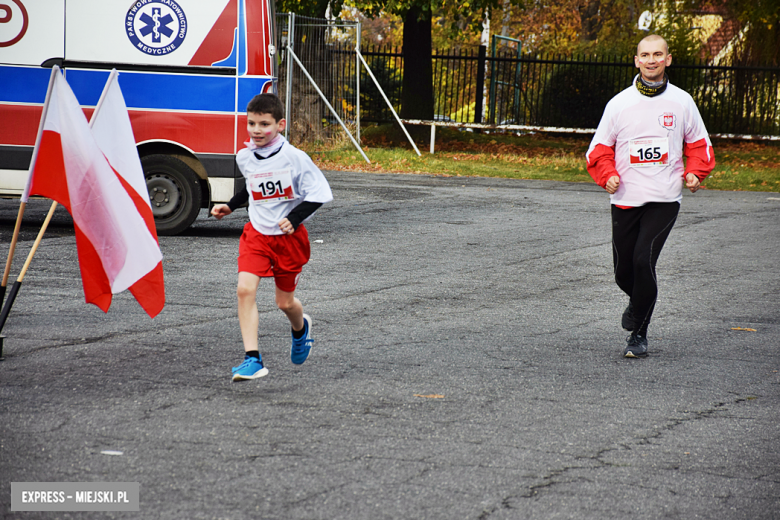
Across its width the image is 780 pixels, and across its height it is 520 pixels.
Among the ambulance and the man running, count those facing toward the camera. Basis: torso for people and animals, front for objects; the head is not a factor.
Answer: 1

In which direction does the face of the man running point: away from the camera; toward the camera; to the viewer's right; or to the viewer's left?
toward the camera

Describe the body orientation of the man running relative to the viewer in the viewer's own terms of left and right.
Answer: facing the viewer

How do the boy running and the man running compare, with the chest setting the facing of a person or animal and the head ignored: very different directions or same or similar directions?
same or similar directions

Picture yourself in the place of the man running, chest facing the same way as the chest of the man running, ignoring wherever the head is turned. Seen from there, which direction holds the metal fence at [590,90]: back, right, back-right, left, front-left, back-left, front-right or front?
back

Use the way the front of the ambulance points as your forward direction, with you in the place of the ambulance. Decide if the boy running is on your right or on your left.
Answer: on your left

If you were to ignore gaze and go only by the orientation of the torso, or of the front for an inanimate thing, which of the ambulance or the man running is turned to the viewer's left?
the ambulance

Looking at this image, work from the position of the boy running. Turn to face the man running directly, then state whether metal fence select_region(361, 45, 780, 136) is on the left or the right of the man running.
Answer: left

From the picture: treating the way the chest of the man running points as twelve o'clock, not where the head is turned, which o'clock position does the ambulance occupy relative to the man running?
The ambulance is roughly at 4 o'clock from the man running.

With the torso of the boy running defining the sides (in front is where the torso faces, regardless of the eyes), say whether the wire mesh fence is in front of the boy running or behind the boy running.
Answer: behind

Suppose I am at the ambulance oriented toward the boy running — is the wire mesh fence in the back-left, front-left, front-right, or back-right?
back-left

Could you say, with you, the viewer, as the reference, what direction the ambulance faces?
facing to the left of the viewer

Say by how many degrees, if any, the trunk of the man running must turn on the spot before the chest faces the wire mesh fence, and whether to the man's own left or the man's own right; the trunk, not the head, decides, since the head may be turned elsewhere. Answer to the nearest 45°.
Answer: approximately 135° to the man's own right

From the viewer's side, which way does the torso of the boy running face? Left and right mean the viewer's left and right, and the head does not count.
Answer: facing the viewer and to the left of the viewer
